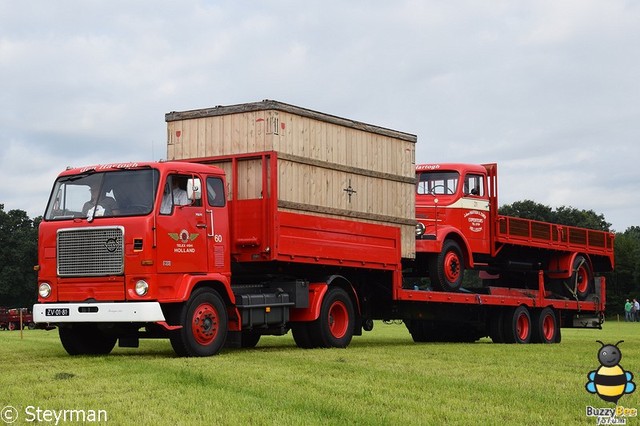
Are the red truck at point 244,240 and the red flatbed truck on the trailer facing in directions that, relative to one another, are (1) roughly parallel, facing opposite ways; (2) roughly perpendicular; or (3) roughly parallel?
roughly parallel

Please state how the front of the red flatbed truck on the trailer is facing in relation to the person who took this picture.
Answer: facing the viewer and to the left of the viewer

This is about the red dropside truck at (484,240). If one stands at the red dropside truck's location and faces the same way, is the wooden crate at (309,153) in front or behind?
in front

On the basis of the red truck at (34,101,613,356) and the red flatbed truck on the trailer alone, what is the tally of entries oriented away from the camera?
0

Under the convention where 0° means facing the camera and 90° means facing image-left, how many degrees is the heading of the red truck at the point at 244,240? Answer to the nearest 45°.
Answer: approximately 45°
